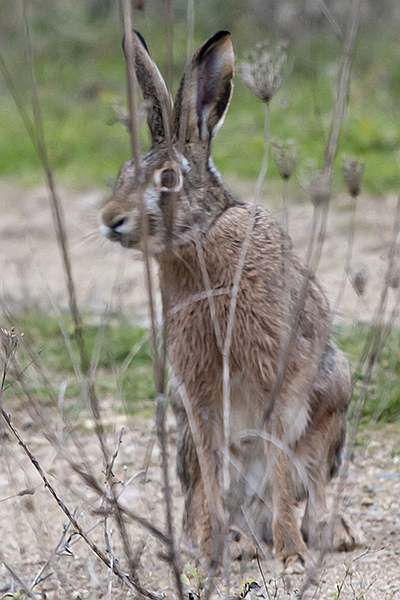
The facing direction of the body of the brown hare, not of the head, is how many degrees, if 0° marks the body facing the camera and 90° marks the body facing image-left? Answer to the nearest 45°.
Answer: approximately 45°

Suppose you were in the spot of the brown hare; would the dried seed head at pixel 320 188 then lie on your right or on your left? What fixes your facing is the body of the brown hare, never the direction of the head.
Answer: on your left
